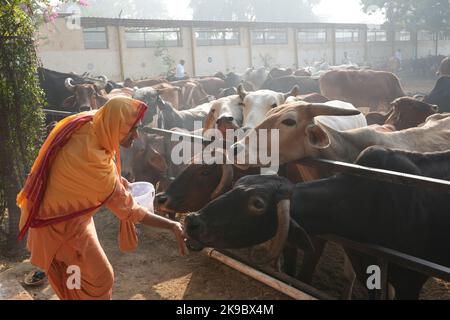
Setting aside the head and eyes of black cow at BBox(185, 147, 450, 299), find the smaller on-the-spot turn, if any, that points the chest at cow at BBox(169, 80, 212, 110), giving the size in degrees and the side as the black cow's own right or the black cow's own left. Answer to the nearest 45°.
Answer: approximately 90° to the black cow's own right

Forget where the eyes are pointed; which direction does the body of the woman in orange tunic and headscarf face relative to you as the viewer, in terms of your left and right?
facing to the right of the viewer

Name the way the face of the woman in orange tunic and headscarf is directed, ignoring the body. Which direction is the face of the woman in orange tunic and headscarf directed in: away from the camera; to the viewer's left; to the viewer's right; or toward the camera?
to the viewer's right

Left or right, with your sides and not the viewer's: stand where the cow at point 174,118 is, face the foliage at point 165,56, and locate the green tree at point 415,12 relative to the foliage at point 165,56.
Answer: right

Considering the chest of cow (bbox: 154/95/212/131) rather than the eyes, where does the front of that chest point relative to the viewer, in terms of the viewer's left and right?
facing to the left of the viewer

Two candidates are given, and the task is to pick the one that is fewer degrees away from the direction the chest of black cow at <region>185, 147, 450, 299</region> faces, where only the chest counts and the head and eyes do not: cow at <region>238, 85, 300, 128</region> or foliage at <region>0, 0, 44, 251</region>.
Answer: the foliage

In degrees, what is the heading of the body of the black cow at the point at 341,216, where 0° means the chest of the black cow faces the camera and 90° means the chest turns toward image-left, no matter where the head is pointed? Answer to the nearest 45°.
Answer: approximately 90°

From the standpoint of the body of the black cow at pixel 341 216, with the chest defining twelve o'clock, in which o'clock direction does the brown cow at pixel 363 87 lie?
The brown cow is roughly at 3 o'clock from the black cow.

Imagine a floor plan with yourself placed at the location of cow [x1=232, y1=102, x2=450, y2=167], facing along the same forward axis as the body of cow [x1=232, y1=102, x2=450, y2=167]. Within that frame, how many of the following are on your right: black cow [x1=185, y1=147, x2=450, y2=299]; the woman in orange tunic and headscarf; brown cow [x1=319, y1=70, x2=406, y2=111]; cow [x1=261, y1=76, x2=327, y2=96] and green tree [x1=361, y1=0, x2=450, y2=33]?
3

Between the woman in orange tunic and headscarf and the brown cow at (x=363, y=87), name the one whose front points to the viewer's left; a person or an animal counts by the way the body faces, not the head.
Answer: the brown cow
